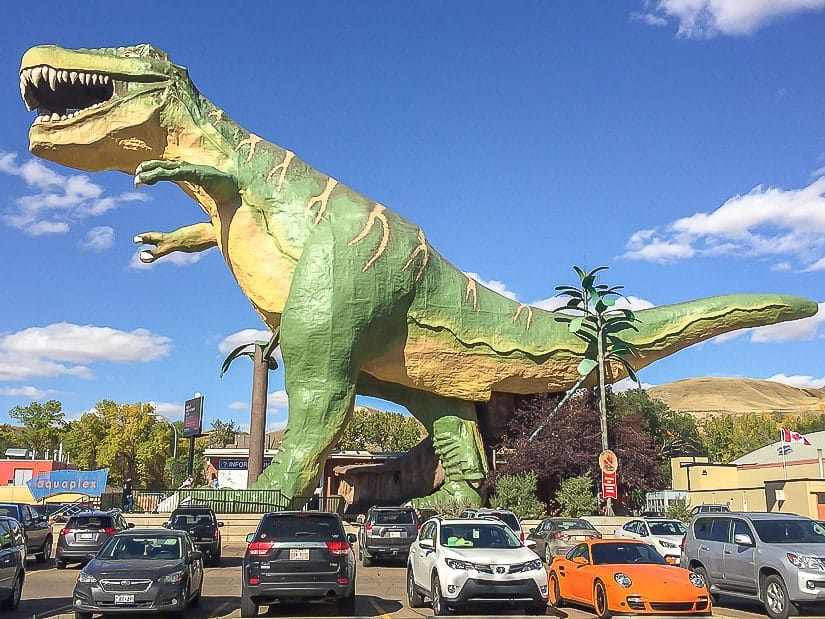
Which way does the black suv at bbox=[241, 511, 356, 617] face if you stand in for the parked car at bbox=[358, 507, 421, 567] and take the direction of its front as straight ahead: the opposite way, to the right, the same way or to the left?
the same way

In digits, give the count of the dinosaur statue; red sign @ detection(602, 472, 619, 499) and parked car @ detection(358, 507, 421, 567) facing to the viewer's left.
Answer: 1

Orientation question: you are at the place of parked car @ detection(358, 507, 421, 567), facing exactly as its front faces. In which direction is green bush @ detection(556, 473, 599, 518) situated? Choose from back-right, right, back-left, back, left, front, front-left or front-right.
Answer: front-right

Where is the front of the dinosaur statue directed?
to the viewer's left

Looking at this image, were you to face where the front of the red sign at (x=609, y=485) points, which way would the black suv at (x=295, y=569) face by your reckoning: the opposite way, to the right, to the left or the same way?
the opposite way

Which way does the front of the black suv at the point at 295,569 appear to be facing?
away from the camera

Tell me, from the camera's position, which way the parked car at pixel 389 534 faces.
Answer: facing away from the viewer

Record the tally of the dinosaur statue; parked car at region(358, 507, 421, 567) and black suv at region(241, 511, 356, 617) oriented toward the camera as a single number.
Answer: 0

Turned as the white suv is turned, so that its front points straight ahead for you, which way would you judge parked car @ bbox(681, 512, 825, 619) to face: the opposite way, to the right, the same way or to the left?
the same way

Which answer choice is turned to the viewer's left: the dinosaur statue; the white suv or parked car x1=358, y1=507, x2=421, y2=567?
the dinosaur statue

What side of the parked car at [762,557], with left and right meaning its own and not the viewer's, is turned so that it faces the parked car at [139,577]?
right

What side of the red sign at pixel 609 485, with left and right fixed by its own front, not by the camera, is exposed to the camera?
front

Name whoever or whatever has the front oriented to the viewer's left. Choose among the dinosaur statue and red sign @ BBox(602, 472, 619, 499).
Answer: the dinosaur statue

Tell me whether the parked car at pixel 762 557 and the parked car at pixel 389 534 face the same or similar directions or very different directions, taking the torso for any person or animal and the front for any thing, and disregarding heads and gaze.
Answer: very different directions

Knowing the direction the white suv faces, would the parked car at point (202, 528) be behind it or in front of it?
behind

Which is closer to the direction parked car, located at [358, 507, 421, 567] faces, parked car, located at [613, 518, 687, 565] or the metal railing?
the metal railing

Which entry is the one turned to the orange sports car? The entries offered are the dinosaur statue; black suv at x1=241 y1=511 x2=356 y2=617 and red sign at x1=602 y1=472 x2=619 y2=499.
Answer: the red sign

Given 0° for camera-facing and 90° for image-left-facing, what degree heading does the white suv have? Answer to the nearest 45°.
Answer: approximately 315°

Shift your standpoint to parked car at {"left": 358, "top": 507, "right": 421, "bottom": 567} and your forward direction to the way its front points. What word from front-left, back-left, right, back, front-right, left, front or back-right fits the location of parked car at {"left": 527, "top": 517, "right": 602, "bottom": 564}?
right
